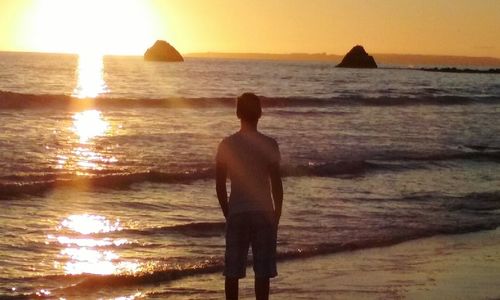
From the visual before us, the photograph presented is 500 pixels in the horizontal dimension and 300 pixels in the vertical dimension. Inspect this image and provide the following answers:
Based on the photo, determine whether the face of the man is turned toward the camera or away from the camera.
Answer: away from the camera

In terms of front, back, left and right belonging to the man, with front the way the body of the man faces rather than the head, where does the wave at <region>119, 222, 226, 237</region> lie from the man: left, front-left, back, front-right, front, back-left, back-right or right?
front

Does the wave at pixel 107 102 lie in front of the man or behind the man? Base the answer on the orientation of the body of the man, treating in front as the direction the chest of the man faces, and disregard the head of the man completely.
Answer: in front

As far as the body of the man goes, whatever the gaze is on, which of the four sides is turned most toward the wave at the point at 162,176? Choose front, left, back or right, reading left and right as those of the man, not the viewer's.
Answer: front

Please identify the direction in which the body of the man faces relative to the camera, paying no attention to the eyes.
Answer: away from the camera
